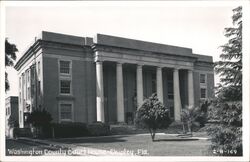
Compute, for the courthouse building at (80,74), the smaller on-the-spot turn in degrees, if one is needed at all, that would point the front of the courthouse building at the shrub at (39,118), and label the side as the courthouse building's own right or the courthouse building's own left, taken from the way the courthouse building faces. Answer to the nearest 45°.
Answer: approximately 45° to the courthouse building's own right

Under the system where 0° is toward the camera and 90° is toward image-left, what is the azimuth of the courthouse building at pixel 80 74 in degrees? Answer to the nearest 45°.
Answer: approximately 315°
